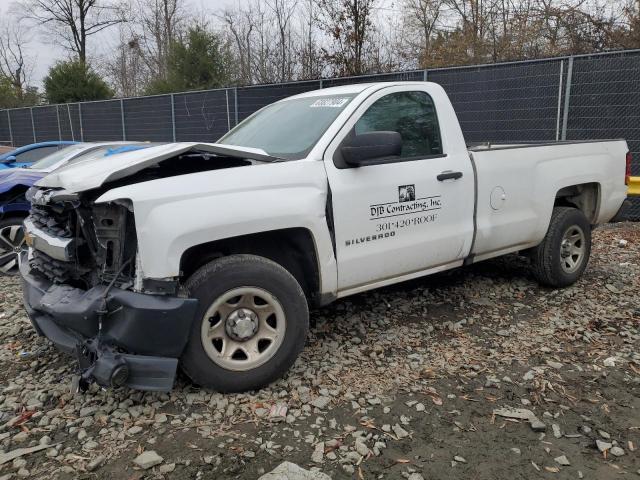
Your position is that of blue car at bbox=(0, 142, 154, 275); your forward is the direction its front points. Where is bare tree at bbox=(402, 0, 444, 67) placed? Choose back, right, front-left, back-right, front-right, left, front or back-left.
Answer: back

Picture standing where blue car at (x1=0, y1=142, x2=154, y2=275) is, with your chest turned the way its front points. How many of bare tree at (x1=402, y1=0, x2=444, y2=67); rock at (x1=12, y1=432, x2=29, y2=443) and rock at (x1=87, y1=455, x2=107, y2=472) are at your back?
1

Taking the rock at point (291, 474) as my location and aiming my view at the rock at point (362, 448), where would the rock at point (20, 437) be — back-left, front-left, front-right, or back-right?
back-left

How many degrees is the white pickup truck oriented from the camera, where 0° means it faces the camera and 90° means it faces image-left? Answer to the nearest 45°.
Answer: approximately 45°

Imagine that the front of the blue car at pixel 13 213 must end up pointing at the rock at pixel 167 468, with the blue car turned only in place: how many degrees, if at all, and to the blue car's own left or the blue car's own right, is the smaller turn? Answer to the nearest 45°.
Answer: approximately 45° to the blue car's own left

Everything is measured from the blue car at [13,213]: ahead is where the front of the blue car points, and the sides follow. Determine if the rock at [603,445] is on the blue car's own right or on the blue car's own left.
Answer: on the blue car's own left

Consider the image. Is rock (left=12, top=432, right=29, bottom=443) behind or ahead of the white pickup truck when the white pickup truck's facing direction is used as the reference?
ahead

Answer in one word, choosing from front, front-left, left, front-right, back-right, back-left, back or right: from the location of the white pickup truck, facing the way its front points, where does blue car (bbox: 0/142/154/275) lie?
right

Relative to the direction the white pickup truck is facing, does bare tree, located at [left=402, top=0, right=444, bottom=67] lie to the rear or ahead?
to the rear

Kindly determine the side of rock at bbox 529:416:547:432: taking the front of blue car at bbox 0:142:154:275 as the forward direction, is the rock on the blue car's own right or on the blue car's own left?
on the blue car's own left

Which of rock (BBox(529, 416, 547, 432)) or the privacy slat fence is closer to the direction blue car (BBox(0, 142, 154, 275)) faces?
the rock
